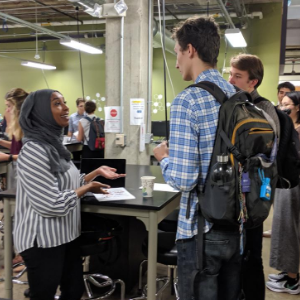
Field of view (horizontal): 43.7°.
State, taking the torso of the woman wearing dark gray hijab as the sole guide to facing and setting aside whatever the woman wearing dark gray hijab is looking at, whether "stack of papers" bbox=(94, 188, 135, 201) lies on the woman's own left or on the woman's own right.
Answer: on the woman's own left

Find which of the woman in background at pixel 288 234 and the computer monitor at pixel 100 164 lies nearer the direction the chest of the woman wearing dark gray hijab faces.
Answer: the woman in background

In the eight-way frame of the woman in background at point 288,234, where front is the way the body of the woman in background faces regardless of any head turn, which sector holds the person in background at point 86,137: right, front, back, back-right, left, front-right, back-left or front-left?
front-right

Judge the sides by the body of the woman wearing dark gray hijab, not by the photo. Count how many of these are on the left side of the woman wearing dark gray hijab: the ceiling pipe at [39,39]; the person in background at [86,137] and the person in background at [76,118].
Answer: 3

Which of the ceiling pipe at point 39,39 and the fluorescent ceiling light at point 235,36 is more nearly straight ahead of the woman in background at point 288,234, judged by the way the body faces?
the ceiling pipe

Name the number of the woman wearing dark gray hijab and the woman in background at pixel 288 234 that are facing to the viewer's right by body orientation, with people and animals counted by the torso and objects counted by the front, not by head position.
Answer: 1

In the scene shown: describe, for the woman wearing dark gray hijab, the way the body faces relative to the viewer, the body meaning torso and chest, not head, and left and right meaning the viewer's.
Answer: facing to the right of the viewer

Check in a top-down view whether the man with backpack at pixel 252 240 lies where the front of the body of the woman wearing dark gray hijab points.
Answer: yes

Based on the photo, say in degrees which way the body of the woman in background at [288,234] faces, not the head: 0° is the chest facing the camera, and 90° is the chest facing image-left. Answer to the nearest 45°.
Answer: approximately 90°
